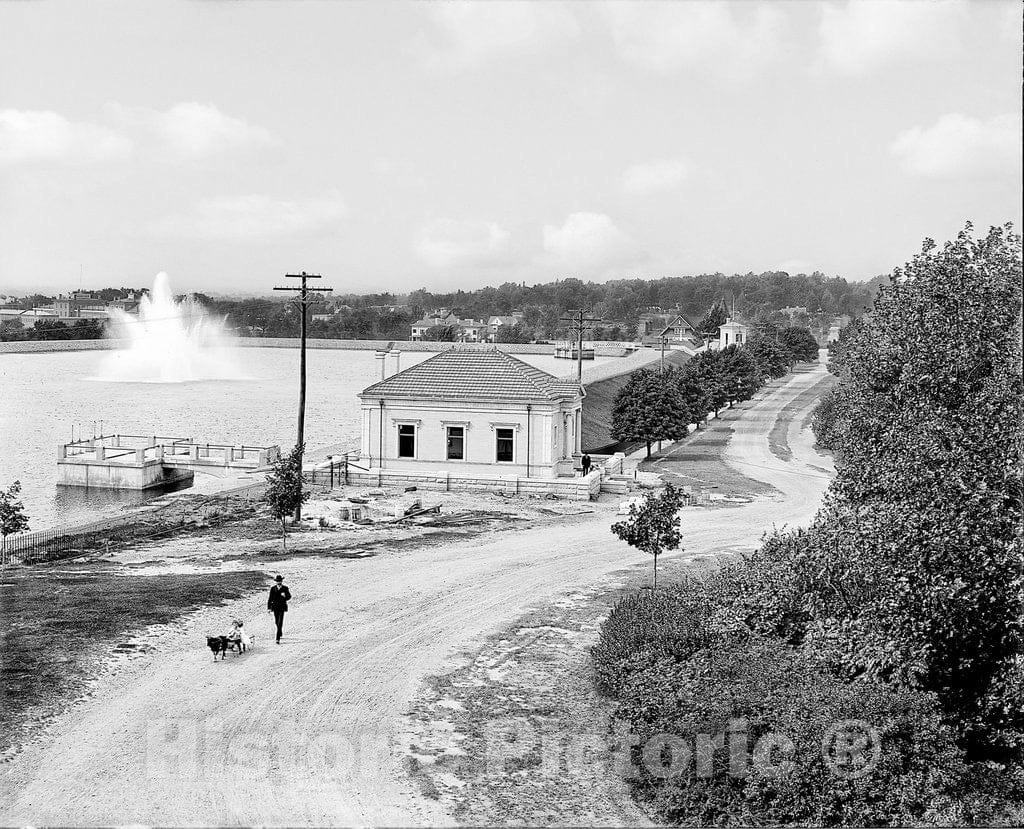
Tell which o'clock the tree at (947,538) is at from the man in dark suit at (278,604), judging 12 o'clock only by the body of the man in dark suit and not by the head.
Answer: The tree is roughly at 10 o'clock from the man in dark suit.

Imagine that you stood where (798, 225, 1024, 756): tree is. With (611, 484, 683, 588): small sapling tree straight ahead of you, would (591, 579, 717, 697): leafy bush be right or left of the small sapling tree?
left

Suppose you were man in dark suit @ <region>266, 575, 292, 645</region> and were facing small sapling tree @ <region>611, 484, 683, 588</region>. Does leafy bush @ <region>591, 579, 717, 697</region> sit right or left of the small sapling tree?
right

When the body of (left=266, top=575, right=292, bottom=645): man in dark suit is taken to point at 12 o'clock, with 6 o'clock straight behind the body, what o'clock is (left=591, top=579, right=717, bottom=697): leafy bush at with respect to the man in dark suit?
The leafy bush is roughly at 10 o'clock from the man in dark suit.

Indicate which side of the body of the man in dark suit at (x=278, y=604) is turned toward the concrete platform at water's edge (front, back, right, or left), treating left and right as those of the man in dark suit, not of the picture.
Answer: back

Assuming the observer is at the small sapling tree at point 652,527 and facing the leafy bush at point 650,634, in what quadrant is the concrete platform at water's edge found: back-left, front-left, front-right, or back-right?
back-right

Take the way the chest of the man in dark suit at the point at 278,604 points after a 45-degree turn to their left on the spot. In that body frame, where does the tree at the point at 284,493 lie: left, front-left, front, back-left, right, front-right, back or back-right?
back-left

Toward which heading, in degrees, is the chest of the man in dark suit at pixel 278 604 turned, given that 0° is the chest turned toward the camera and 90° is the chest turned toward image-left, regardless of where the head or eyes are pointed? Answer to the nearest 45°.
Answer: approximately 0°
